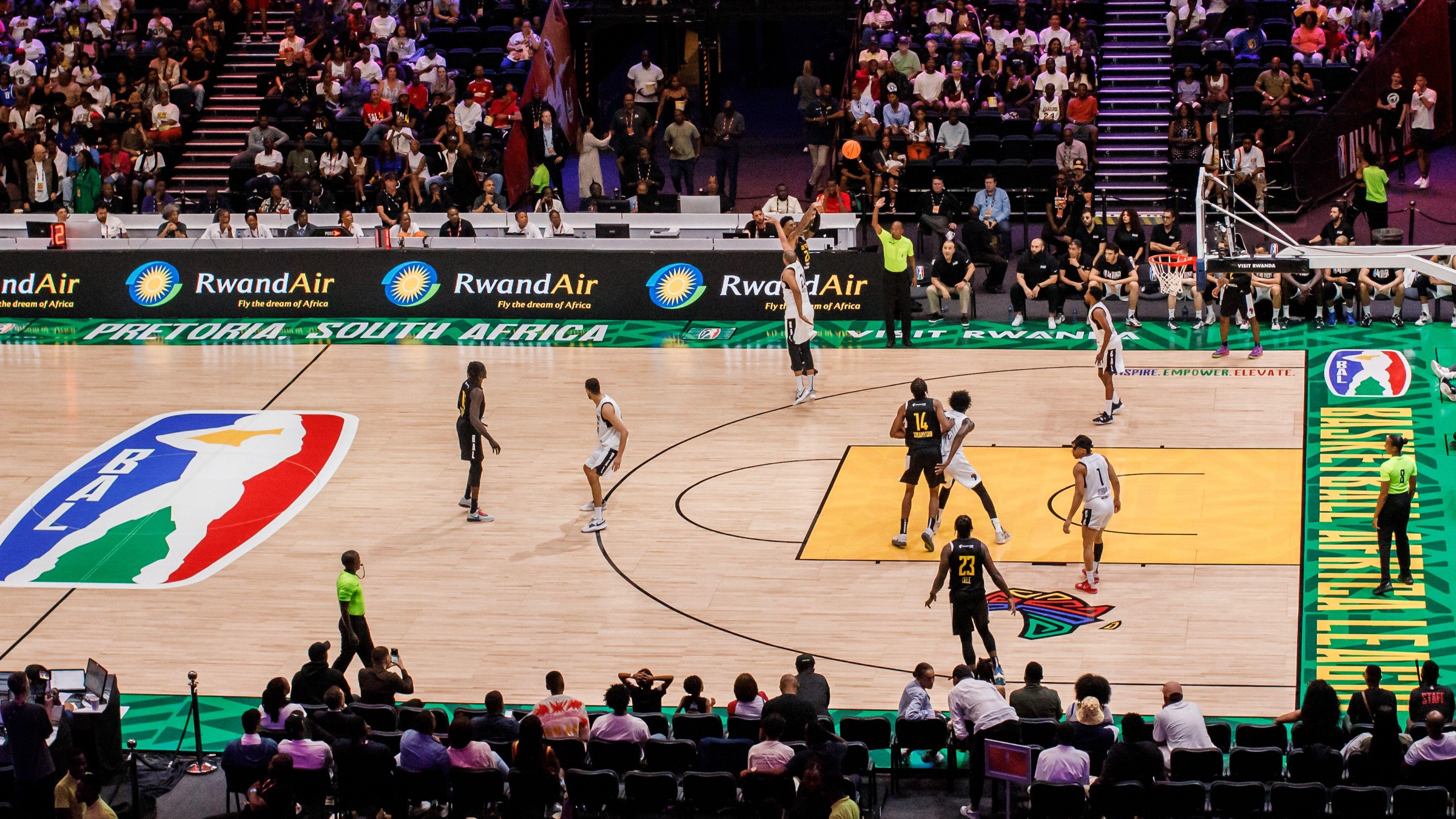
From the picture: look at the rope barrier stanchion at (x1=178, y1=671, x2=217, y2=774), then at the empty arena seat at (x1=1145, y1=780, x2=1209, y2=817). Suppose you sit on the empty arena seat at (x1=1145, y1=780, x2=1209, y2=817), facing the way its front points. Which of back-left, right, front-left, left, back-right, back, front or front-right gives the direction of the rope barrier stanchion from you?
left

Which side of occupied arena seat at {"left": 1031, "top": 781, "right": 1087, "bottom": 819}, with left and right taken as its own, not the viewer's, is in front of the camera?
back

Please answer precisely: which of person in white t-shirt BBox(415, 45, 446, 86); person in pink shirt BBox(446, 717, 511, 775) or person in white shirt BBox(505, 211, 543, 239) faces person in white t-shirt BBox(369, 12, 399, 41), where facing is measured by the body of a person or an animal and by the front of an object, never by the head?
the person in pink shirt

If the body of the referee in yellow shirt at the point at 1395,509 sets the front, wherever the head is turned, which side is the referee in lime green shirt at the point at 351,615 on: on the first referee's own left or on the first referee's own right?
on the first referee's own left

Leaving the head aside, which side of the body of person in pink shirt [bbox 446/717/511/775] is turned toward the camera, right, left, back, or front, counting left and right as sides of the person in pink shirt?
back

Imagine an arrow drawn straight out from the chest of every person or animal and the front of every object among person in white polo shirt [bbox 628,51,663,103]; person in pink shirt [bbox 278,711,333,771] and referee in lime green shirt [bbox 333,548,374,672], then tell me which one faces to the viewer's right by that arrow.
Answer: the referee in lime green shirt

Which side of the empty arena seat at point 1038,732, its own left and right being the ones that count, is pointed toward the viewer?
back

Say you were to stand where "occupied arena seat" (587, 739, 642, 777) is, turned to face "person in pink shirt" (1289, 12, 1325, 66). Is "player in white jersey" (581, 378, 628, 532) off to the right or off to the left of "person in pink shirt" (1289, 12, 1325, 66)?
left

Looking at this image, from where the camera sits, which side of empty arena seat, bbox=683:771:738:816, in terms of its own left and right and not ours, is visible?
back

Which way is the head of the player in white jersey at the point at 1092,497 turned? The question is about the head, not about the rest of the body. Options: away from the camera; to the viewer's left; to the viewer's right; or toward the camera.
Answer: to the viewer's left

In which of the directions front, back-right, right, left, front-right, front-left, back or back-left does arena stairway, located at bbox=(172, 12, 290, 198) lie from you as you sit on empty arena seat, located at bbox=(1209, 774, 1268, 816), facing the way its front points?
front-left

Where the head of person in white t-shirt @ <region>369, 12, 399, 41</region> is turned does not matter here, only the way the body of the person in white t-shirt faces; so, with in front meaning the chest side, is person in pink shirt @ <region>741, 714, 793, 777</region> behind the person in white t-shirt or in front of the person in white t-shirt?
in front

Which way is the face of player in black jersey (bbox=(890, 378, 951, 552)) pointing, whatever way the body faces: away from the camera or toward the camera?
away from the camera

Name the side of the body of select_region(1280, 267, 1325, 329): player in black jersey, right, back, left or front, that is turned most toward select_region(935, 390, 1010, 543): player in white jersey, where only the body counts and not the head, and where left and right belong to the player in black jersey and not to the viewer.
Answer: front

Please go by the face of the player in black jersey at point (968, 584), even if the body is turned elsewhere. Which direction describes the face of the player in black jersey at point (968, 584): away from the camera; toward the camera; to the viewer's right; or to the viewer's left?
away from the camera

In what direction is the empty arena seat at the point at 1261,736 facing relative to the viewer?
away from the camera

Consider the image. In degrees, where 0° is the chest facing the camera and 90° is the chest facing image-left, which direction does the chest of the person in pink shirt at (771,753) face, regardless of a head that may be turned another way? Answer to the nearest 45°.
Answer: approximately 180°

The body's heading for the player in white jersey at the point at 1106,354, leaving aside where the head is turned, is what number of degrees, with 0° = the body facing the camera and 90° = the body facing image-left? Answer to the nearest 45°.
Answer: approximately 90°
